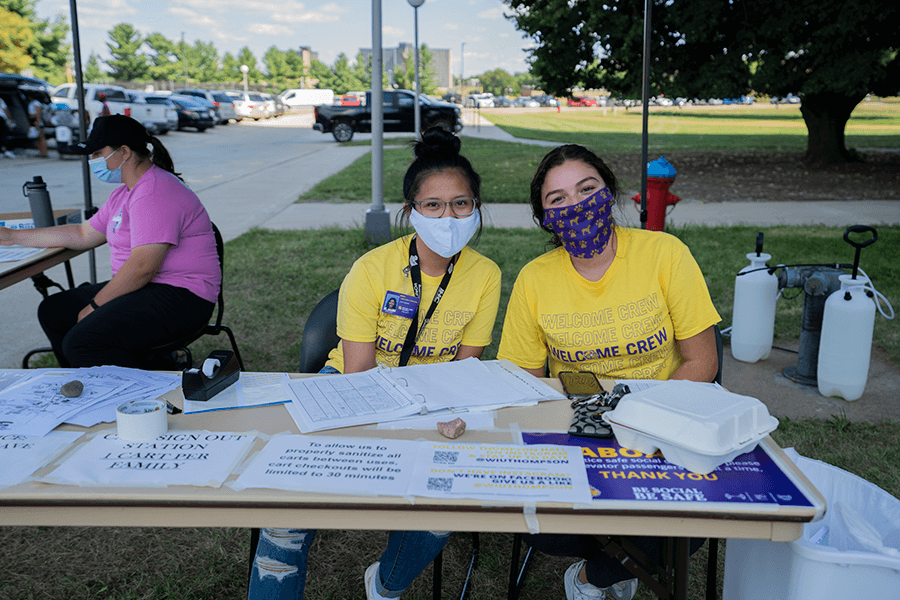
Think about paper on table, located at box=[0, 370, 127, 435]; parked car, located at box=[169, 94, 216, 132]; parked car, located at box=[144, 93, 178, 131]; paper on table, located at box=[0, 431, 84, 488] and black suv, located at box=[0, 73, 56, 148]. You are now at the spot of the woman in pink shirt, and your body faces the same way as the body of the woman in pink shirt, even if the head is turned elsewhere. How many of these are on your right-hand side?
3

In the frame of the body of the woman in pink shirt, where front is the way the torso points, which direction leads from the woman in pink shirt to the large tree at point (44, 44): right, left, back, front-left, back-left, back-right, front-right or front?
right

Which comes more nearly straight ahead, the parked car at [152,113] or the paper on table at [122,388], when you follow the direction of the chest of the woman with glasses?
the paper on table

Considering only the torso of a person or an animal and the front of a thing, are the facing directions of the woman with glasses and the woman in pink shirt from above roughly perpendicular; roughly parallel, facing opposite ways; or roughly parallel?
roughly perpendicular
